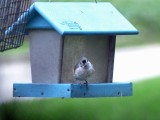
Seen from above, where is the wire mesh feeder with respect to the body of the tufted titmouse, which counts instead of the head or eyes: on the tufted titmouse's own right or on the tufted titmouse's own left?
on the tufted titmouse's own right

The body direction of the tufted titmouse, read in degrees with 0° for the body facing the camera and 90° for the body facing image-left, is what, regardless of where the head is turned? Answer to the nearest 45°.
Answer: approximately 0°
